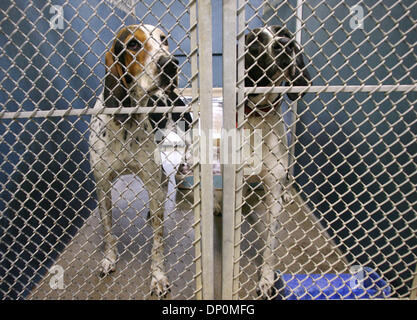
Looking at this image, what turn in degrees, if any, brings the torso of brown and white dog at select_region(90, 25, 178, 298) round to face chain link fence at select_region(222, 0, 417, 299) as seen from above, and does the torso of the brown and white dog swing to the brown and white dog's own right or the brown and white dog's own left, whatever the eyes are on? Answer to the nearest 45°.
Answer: approximately 45° to the brown and white dog's own left

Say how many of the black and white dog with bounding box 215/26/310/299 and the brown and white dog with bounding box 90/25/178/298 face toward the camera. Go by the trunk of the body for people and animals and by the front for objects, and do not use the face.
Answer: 2

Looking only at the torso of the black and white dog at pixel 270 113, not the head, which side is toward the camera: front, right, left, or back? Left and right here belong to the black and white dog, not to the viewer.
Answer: front
